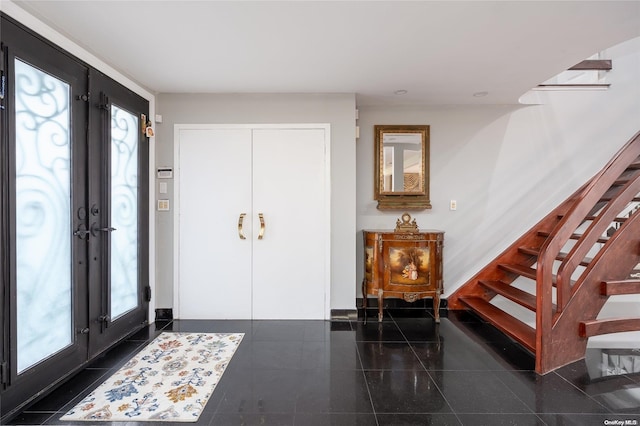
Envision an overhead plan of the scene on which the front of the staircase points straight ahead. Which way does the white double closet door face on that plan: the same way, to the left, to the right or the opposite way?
to the left

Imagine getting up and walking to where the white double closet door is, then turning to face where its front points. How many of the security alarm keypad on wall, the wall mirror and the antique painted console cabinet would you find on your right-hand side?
1

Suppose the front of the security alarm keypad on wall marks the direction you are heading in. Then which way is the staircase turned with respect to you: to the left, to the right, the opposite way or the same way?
to the right

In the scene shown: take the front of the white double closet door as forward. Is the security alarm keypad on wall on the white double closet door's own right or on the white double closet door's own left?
on the white double closet door's own right

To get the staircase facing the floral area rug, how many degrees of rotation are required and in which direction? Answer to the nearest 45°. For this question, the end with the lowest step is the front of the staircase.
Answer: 0° — it already faces it

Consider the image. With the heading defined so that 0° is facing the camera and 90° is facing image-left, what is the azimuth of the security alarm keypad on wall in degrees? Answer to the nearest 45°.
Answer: approximately 0°

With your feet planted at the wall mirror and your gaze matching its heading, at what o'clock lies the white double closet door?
The white double closet door is roughly at 2 o'clock from the wall mirror.

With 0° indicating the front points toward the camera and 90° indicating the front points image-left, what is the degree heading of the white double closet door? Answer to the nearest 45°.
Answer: approximately 0°

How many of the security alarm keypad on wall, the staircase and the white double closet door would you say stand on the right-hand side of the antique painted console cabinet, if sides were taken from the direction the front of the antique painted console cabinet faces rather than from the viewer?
2

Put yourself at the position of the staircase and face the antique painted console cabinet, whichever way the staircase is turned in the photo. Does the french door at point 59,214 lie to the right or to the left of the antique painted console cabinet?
left
